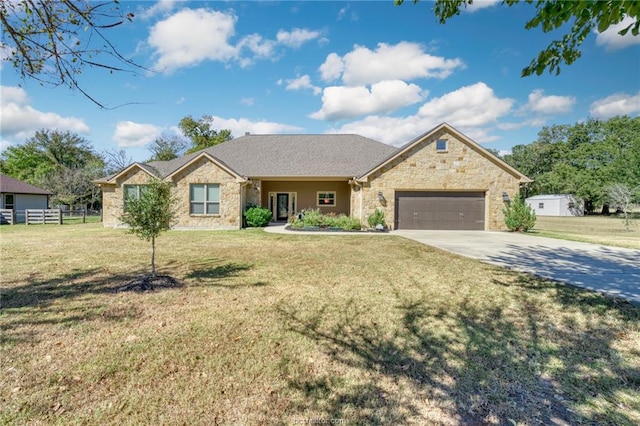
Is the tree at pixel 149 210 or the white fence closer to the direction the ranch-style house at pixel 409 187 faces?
the tree

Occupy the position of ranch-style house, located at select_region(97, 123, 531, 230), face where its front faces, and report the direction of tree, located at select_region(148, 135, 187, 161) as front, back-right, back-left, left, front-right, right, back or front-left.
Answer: back-right

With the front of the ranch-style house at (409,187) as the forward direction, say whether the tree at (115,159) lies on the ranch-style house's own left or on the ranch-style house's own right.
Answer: on the ranch-style house's own right

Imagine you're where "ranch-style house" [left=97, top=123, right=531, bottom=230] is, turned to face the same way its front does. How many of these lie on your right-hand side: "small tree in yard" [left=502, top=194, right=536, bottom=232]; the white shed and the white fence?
1

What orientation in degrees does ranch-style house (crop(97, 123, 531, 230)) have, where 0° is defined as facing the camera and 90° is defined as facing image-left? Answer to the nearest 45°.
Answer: approximately 0°

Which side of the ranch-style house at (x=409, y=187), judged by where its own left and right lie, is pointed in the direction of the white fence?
right
